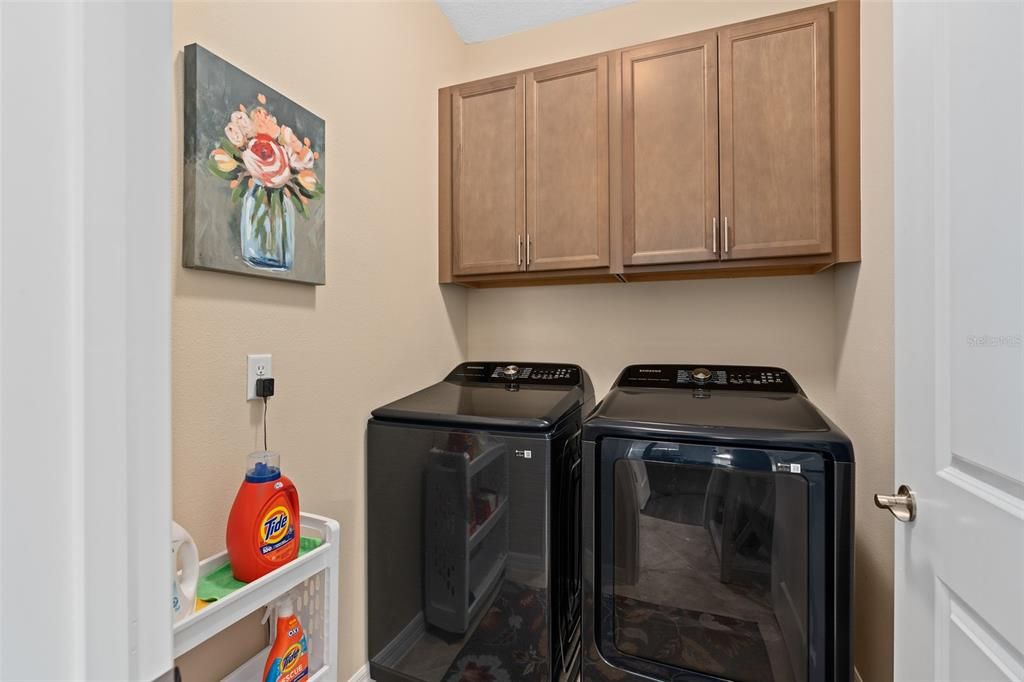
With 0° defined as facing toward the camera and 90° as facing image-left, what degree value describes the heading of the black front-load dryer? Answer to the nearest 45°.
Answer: approximately 0°

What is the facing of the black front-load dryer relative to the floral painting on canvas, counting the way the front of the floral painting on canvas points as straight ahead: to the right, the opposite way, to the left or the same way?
to the right

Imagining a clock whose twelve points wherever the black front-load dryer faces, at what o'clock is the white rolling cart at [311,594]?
The white rolling cart is roughly at 2 o'clock from the black front-load dryer.

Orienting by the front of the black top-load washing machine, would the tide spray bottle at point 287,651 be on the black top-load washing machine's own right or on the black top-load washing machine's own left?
on the black top-load washing machine's own right

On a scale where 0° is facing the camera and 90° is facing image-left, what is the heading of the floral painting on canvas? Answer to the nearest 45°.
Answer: approximately 315°

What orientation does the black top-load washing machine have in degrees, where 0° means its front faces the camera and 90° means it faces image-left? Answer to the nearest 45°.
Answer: approximately 0°

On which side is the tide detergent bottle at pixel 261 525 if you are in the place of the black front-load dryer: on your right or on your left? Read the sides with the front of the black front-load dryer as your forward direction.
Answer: on your right

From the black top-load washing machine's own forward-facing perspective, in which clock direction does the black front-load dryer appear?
The black front-load dryer is roughly at 10 o'clock from the black top-load washing machine.

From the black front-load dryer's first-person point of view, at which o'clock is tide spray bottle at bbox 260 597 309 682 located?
The tide spray bottle is roughly at 2 o'clock from the black front-load dryer.

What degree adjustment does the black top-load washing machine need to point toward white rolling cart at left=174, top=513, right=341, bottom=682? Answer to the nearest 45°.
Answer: approximately 45° to its right

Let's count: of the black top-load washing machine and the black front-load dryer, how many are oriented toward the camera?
2
